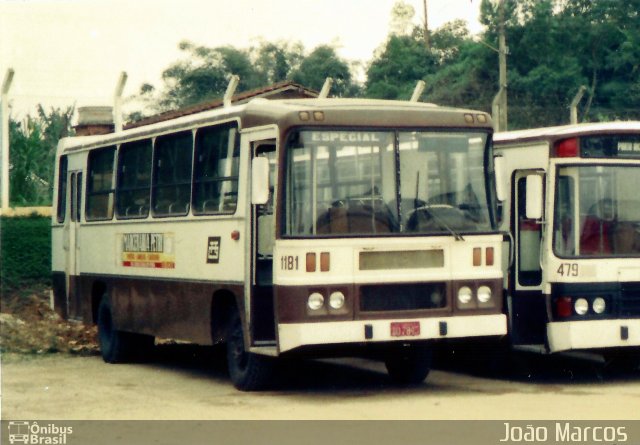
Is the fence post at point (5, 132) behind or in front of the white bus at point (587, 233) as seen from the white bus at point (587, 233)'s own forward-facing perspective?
behind

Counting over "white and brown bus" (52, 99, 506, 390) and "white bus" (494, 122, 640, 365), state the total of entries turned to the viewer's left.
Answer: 0

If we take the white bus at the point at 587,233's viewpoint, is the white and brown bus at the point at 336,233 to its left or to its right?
on its right

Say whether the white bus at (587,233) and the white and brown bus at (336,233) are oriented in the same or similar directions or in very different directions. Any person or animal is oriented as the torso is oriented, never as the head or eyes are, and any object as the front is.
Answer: same or similar directions

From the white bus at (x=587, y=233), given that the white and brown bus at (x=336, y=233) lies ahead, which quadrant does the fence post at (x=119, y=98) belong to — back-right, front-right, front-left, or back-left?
front-right

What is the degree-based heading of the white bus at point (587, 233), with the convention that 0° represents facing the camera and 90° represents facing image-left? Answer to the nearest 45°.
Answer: approximately 315°

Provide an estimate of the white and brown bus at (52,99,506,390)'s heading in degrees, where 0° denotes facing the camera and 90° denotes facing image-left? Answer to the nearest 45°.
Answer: approximately 315°

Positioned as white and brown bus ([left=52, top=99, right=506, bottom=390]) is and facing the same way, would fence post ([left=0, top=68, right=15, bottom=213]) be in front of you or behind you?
behind

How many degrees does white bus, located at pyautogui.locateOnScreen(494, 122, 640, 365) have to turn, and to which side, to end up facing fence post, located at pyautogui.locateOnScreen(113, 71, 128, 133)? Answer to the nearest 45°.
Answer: approximately 180°

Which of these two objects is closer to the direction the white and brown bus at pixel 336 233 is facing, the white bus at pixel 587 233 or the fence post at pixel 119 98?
the white bus
